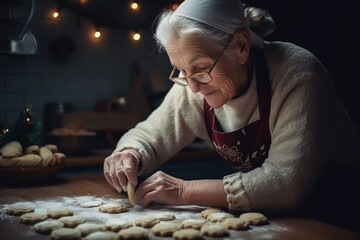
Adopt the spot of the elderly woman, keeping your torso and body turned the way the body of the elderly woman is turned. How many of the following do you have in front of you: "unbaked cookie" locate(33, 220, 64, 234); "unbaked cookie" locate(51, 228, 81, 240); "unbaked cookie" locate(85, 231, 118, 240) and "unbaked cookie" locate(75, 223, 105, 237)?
4

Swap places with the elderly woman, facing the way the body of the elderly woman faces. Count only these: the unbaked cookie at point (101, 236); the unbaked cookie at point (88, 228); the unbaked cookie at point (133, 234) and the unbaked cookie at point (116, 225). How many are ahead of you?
4

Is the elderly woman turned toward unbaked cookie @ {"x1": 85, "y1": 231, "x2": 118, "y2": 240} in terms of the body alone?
yes

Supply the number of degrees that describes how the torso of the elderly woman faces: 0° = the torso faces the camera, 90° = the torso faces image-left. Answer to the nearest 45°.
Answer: approximately 45°

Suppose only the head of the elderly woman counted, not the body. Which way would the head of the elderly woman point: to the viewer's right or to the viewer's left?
to the viewer's left

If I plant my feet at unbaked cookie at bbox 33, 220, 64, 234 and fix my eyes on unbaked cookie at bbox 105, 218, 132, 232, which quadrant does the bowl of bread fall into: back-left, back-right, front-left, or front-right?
back-left

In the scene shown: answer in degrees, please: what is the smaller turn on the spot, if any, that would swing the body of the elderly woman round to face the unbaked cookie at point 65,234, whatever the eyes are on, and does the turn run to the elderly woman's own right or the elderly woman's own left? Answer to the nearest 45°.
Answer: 0° — they already face it

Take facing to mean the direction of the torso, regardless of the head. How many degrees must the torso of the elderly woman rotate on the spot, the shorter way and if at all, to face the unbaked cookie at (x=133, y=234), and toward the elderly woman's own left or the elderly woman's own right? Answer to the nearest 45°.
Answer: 0° — they already face it

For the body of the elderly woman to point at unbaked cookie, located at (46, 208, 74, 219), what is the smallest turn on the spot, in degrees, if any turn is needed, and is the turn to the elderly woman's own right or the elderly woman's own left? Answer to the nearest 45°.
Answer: approximately 45° to the elderly woman's own right

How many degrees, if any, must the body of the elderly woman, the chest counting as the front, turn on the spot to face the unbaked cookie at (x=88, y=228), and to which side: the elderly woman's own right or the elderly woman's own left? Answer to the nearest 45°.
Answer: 0° — they already face it
